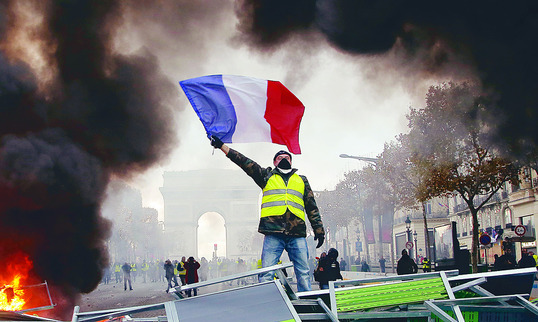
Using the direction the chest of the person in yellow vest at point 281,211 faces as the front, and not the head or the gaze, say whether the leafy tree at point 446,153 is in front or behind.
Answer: behind

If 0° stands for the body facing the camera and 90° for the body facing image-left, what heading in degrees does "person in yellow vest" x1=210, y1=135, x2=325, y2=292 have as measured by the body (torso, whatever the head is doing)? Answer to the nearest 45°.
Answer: approximately 0°

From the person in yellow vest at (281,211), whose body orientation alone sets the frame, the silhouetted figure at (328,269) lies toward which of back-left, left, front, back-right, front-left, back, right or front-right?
back
